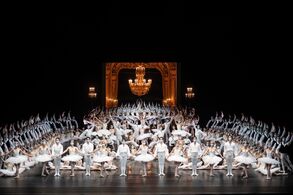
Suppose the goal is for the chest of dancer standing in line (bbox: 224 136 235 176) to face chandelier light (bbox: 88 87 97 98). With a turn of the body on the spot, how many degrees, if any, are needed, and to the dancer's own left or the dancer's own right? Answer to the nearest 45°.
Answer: approximately 135° to the dancer's own right

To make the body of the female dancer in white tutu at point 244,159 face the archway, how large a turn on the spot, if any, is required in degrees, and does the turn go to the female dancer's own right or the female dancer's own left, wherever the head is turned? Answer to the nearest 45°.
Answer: approximately 180°

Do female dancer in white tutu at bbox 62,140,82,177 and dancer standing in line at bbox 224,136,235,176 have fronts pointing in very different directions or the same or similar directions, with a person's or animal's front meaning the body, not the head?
same or similar directions

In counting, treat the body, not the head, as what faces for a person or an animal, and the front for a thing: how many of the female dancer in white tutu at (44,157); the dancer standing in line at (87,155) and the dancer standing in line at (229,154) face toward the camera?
3

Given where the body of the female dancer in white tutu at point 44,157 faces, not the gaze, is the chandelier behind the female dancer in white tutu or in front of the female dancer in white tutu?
behind

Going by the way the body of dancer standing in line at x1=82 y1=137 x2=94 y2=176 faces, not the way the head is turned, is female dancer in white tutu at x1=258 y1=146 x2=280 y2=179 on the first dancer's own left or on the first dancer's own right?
on the first dancer's own left

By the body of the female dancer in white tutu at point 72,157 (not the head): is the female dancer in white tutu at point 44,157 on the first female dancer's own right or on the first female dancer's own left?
on the first female dancer's own right

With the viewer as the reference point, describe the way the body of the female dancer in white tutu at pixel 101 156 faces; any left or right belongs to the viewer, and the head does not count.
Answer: facing the viewer

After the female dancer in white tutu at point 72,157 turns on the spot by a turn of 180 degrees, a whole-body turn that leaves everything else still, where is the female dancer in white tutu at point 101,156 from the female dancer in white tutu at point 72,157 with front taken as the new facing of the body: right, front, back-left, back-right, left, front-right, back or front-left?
right

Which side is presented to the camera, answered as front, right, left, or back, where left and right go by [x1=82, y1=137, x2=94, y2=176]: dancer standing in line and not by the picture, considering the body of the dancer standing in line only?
front

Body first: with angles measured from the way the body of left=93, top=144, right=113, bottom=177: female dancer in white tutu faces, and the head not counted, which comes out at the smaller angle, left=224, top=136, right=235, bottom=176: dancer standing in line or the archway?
the dancer standing in line

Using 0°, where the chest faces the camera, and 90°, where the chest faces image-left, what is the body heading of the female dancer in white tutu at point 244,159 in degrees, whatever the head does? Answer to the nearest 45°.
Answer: approximately 0°

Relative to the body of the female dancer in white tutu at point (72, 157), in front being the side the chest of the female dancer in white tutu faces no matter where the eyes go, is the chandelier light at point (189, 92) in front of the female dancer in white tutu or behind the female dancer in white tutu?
behind

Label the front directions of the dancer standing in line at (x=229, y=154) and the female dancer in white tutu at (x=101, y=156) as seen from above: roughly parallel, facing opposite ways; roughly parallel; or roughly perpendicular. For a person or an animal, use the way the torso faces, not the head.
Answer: roughly parallel

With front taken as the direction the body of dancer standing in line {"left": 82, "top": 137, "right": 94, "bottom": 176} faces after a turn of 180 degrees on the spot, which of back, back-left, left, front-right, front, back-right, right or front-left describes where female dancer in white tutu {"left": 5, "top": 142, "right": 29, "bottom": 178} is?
left

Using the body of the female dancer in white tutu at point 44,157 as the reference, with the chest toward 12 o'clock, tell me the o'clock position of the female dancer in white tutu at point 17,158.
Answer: the female dancer in white tutu at point 17,158 is roughly at 2 o'clock from the female dancer in white tutu at point 44,157.
